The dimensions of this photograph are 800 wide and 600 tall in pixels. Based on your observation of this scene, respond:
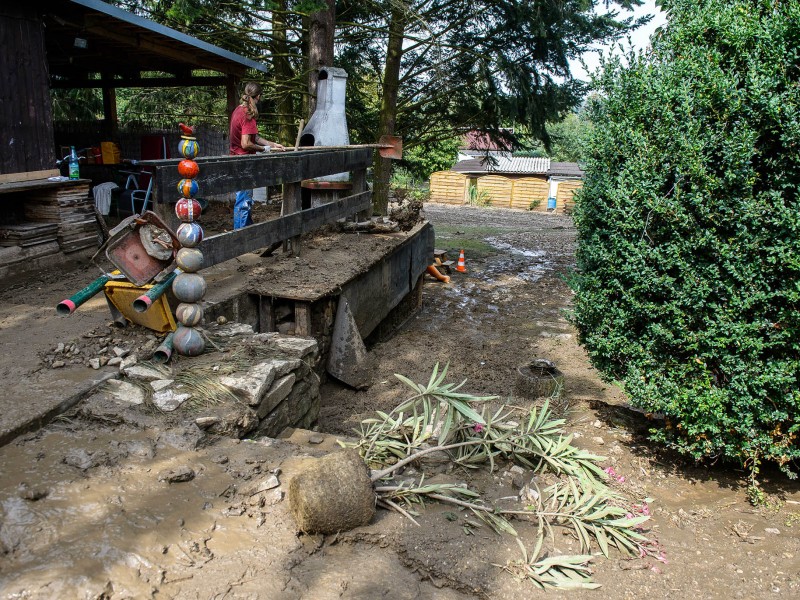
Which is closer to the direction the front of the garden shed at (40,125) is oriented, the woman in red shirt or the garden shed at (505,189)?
the woman in red shirt

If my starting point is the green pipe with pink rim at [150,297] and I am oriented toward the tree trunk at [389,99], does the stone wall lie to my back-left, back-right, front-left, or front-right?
back-right

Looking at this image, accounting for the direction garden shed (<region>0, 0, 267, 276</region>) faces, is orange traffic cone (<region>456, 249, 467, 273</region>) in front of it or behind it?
in front

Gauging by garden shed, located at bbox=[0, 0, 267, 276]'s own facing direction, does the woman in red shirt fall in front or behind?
in front

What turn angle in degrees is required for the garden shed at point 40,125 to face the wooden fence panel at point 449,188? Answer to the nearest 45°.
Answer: approximately 45° to its left

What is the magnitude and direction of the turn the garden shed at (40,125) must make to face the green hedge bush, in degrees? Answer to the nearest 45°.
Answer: approximately 45° to its right

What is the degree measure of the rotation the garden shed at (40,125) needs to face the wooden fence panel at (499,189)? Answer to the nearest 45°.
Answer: approximately 45° to its left

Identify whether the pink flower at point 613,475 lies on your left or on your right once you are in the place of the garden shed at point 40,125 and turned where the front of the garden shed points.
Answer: on your right

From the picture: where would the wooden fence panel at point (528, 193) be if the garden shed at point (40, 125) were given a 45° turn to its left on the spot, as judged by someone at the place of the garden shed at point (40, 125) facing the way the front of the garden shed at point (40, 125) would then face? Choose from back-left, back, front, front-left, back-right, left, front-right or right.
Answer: front

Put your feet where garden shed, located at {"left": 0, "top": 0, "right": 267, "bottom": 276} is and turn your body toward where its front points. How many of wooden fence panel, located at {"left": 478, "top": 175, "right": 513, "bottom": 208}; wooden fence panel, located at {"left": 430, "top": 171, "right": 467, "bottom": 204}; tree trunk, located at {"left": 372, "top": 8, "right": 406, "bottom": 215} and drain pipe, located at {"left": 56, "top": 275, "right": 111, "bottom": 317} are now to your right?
1

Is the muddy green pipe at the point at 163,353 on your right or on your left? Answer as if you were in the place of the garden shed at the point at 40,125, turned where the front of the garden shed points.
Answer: on your right

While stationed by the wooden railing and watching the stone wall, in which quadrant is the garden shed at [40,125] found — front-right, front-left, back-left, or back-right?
back-right

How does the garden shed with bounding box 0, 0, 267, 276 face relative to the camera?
to the viewer's right
